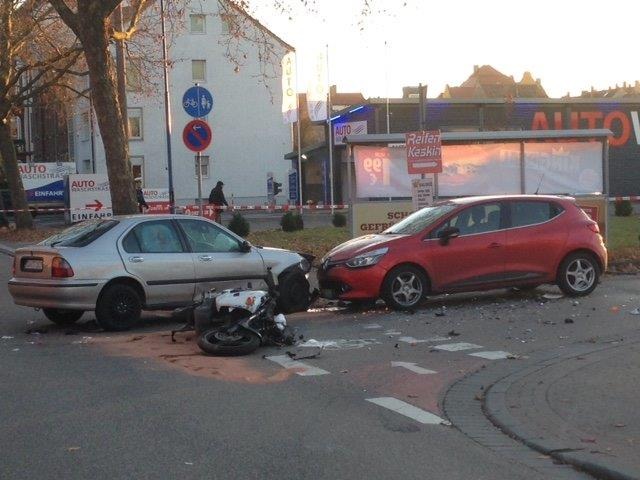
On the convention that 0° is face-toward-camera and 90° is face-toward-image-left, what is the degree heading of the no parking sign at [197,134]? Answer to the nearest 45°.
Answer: approximately 0°

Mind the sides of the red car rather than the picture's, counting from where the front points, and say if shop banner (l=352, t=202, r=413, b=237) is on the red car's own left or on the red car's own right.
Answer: on the red car's own right

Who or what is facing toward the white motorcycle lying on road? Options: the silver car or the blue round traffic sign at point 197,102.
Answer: the blue round traffic sign

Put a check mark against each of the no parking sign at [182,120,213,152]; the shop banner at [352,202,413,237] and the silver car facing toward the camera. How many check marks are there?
2

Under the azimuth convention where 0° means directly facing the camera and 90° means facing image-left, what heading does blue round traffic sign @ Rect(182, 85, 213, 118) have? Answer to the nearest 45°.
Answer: approximately 0°

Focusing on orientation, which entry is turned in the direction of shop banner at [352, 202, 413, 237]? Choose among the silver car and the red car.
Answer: the silver car
